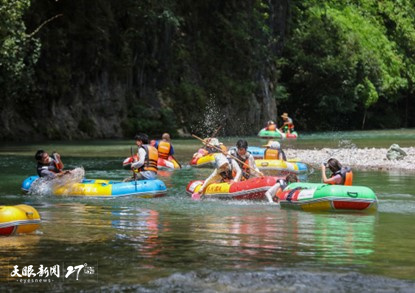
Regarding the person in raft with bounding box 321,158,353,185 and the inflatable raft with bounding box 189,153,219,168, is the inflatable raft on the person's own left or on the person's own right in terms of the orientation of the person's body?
on the person's own right

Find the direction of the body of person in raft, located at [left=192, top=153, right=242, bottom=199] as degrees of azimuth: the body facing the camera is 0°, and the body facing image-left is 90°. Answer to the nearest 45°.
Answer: approximately 45°

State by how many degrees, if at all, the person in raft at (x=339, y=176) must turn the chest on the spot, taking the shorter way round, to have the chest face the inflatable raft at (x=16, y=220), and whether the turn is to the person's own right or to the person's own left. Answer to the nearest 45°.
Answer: approximately 45° to the person's own left

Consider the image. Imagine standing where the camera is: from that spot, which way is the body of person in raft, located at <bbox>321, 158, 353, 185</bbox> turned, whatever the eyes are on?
to the viewer's left

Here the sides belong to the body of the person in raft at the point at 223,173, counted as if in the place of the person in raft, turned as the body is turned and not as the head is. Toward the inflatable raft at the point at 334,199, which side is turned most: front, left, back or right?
left
